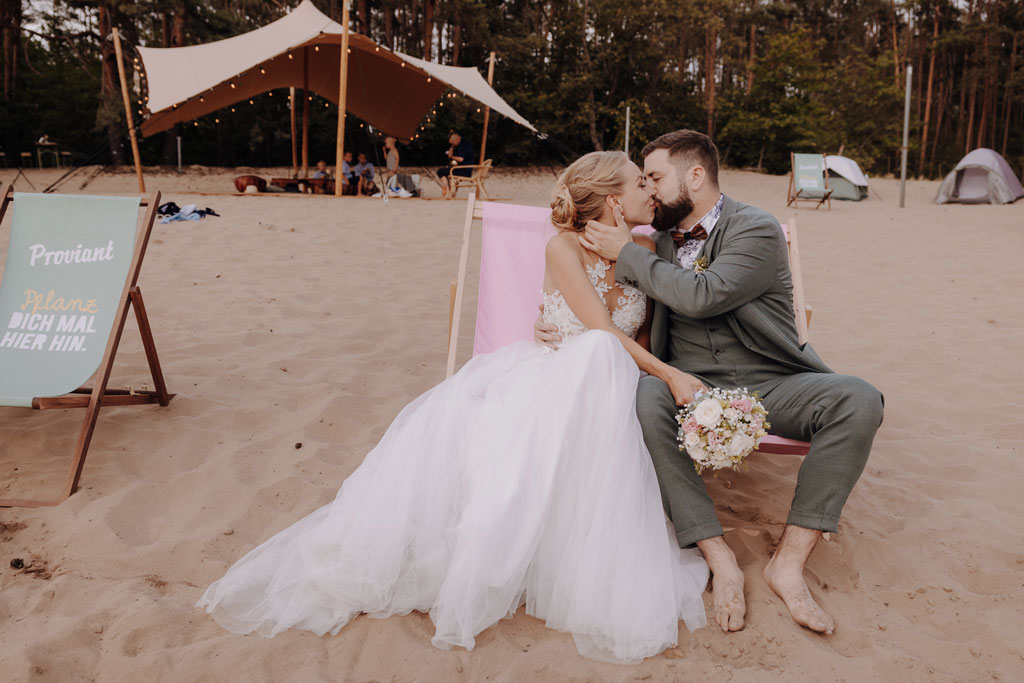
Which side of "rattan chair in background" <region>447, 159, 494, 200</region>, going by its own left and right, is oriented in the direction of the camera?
left

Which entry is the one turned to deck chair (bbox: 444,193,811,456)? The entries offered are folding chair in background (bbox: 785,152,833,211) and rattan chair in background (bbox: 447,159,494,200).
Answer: folding chair in background (bbox: 785,152,833,211)

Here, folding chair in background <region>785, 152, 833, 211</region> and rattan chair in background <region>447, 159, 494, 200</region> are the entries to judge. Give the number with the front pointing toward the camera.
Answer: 1

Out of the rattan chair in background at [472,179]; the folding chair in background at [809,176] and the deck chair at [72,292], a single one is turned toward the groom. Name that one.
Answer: the folding chair in background at [809,176]

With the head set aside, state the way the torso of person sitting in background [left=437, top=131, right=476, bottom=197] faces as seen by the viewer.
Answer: to the viewer's left

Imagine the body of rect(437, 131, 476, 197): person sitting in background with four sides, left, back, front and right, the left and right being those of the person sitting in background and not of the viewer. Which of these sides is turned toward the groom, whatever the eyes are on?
left

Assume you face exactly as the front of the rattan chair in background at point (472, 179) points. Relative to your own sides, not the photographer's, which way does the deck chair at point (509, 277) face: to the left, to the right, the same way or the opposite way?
to the left

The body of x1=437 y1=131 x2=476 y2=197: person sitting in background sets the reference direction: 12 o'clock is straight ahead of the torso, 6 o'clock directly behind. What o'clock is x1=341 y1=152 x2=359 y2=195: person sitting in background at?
x1=341 y1=152 x2=359 y2=195: person sitting in background is roughly at 12 o'clock from x1=437 y1=131 x2=476 y2=197: person sitting in background.

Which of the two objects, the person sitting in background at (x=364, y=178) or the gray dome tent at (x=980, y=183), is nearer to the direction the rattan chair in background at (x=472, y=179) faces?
the person sitting in background

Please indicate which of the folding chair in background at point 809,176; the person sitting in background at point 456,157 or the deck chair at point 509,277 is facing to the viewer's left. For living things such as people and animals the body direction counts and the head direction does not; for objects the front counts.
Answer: the person sitting in background

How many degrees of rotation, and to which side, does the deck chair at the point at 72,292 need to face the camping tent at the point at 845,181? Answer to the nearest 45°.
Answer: approximately 180°

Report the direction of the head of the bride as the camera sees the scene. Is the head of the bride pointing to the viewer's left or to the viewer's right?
to the viewer's right
